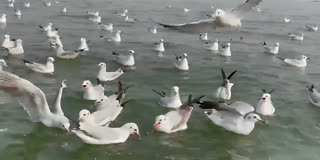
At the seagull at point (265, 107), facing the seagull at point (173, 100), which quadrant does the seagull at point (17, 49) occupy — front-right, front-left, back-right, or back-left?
front-right

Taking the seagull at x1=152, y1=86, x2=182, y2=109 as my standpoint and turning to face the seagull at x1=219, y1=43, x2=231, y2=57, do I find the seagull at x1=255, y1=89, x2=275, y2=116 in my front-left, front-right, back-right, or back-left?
front-right

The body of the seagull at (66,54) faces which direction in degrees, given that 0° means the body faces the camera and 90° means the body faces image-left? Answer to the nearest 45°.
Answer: approximately 90°
